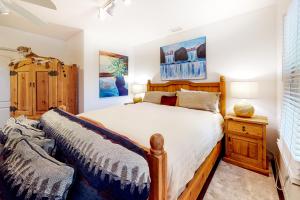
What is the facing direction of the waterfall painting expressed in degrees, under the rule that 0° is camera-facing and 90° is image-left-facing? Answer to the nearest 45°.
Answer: approximately 45°

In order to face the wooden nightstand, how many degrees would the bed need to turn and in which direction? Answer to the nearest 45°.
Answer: approximately 180°

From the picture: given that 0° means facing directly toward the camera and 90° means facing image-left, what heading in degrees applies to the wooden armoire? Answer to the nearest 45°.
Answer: approximately 45°

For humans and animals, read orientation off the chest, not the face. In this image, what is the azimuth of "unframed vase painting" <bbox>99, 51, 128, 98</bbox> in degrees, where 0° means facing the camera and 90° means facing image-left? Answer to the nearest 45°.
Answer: approximately 315°

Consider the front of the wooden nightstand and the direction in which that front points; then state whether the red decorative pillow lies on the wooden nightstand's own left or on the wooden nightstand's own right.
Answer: on the wooden nightstand's own right
